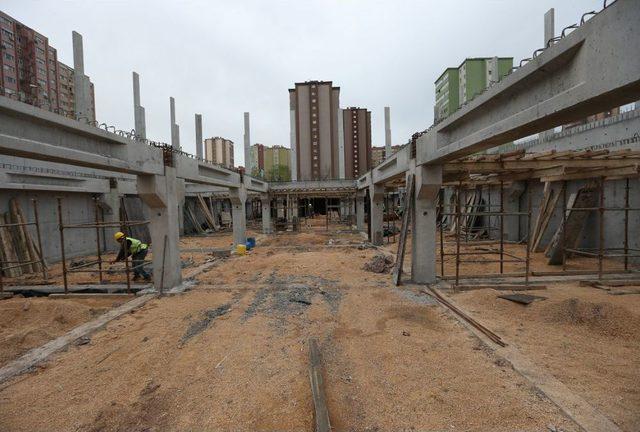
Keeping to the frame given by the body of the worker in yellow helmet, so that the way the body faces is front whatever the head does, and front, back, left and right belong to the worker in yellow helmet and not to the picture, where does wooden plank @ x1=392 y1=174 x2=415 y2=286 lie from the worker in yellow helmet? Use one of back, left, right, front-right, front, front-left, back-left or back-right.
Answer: back-left

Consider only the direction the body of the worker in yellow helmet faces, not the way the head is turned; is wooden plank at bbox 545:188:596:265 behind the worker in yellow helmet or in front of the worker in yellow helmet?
behind

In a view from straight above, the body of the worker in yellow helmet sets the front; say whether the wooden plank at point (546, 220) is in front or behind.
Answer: behind

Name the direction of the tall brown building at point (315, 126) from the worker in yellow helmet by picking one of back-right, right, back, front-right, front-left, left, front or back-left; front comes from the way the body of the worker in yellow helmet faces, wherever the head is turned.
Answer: back-right

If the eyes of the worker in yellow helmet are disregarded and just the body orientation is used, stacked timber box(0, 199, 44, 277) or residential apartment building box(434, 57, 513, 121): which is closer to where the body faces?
the stacked timber

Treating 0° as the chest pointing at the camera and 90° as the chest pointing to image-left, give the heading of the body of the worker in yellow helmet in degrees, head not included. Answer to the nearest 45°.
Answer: approximately 90°

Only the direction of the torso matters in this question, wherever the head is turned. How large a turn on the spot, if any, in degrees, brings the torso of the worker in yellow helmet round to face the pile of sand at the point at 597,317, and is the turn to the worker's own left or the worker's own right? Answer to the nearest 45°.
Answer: approximately 135° to the worker's own left

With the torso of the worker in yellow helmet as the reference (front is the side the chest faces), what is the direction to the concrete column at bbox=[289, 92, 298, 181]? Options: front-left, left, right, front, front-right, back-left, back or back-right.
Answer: back-right
